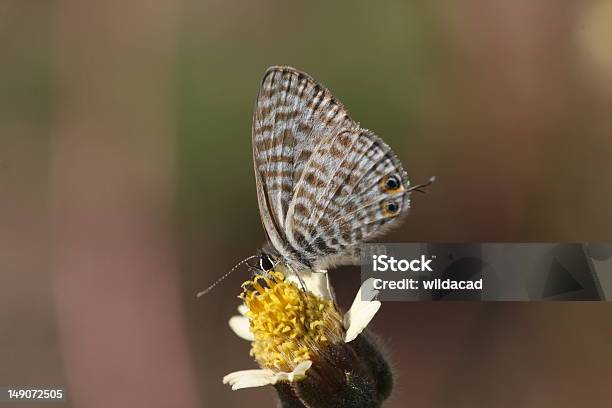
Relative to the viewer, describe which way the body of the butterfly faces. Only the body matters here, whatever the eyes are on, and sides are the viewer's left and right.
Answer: facing to the left of the viewer
